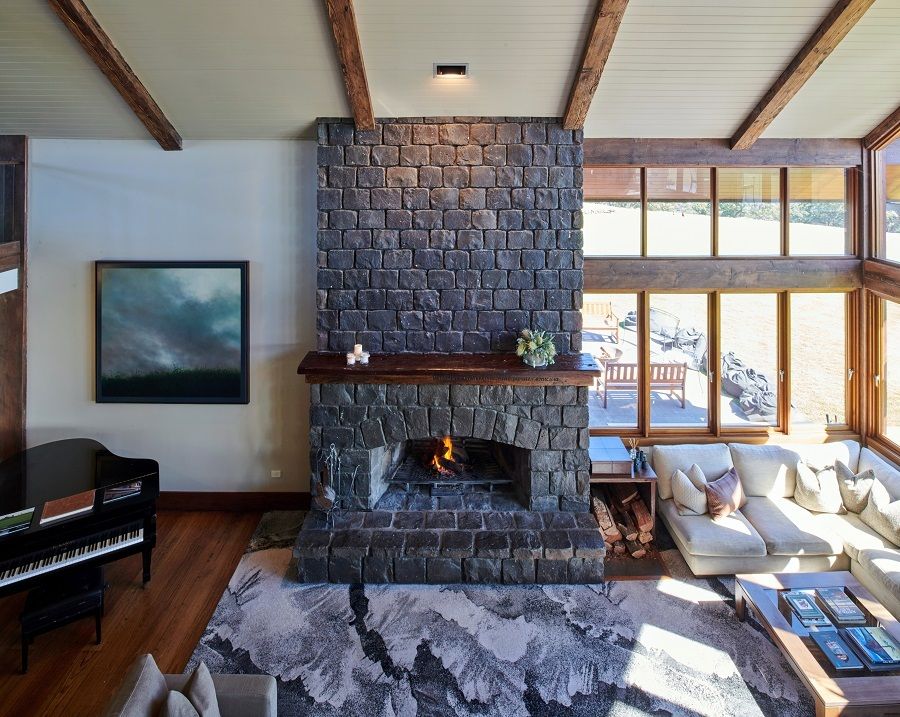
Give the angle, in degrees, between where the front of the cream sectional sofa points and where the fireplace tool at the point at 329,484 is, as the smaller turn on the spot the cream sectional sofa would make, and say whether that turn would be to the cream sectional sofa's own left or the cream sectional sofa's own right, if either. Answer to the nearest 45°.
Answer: approximately 45° to the cream sectional sofa's own right

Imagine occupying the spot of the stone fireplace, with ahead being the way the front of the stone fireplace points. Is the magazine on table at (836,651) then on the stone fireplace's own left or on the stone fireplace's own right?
on the stone fireplace's own left

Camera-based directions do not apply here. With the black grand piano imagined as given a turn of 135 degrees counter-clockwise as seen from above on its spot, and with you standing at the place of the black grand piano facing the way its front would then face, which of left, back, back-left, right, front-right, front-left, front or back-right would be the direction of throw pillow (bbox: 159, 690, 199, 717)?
back

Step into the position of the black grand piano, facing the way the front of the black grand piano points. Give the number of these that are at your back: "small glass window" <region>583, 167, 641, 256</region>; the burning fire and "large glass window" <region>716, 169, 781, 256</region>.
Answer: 0

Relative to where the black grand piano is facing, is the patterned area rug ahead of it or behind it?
ahead

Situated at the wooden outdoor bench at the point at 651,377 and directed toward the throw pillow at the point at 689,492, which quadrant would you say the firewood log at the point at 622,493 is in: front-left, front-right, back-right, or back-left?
front-right

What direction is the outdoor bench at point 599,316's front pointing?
toward the camera

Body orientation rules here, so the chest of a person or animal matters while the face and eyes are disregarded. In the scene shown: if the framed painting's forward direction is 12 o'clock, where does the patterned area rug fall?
The patterned area rug is roughly at 11 o'clock from the framed painting.

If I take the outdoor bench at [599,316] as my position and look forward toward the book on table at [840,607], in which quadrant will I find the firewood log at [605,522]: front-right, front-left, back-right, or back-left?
front-right

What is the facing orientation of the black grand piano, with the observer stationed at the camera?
facing the viewer and to the right of the viewer

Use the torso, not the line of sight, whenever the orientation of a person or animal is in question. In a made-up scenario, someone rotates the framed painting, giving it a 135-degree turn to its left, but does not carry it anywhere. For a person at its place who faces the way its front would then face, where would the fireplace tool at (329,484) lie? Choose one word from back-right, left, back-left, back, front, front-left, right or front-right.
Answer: right

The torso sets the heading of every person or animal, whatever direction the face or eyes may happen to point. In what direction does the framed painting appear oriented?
toward the camera

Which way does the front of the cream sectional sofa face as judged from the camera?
facing the viewer
